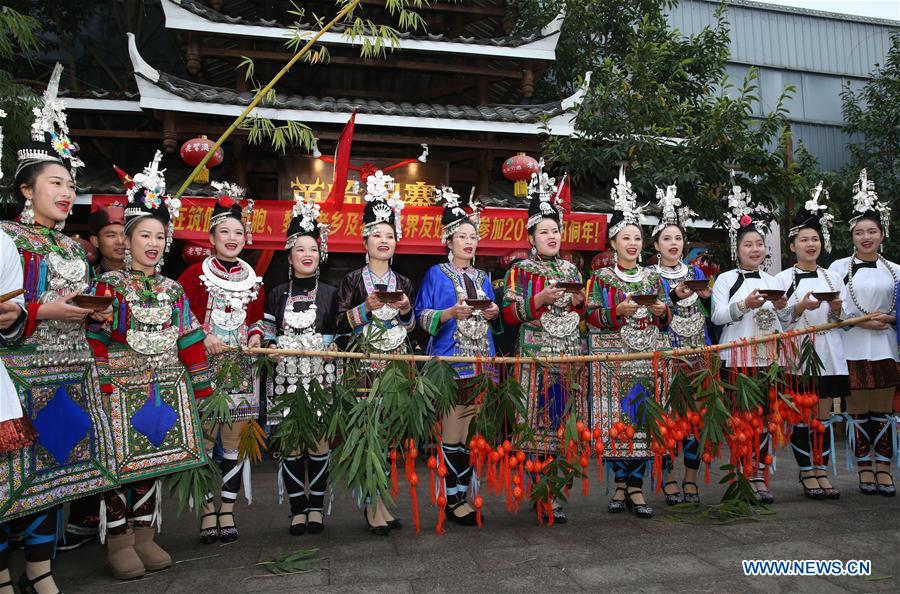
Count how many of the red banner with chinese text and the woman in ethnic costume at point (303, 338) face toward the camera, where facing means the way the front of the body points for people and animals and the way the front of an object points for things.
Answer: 2

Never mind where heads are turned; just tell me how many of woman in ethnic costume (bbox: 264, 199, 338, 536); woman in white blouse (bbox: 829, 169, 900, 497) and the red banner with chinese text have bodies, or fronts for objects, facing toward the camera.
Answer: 3

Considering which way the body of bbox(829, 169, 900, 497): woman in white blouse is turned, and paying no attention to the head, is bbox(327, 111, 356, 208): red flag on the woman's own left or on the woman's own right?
on the woman's own right

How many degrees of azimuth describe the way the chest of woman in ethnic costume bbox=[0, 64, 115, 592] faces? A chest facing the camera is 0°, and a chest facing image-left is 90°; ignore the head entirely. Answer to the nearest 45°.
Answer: approximately 315°

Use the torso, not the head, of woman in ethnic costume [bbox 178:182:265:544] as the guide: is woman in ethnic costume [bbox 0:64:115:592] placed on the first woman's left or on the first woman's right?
on the first woman's right

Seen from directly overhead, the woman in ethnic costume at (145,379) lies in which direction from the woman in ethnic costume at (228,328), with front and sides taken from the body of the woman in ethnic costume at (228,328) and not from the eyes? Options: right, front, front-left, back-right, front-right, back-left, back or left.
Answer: right

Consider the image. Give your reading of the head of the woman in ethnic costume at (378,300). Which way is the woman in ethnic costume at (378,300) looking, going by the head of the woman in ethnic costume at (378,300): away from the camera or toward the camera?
toward the camera

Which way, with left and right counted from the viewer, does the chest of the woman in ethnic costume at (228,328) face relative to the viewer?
facing the viewer and to the right of the viewer

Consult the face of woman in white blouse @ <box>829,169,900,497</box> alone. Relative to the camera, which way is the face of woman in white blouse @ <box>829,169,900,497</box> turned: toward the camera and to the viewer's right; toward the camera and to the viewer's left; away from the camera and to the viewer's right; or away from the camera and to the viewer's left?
toward the camera and to the viewer's left

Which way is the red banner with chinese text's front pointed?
toward the camera

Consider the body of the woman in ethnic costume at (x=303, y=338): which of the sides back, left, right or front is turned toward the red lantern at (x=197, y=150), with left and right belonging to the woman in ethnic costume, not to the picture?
back

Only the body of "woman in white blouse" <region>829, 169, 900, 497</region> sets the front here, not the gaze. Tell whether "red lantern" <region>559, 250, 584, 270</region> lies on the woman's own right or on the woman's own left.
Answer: on the woman's own right

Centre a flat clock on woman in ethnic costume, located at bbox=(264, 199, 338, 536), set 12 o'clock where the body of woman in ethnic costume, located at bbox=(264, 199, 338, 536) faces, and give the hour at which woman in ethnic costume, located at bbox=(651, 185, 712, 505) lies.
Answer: woman in ethnic costume, located at bbox=(651, 185, 712, 505) is roughly at 9 o'clock from woman in ethnic costume, located at bbox=(264, 199, 338, 536).

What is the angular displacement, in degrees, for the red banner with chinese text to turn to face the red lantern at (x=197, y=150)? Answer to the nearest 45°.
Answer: approximately 90° to its right

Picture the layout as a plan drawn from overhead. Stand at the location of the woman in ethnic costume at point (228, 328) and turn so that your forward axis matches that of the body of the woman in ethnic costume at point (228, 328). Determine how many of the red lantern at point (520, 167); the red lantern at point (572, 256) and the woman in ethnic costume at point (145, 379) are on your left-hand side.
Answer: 2

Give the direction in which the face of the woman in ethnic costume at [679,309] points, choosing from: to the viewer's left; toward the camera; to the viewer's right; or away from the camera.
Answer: toward the camera

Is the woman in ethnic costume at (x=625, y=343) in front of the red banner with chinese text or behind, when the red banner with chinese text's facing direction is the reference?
in front

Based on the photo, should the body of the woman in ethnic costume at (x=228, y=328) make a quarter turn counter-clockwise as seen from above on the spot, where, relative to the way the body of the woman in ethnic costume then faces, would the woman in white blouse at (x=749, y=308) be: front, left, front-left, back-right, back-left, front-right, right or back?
front-right
